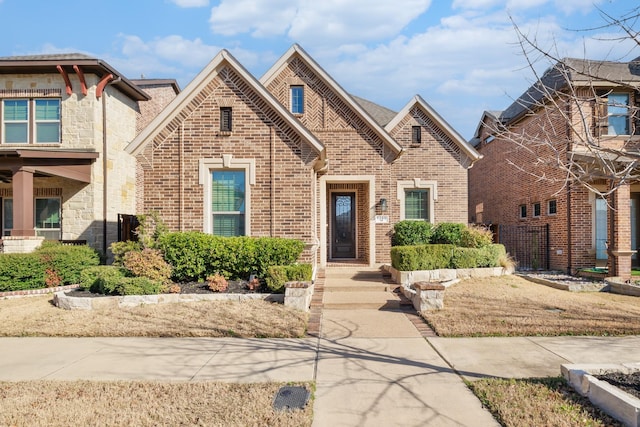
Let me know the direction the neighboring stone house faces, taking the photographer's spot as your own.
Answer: facing the viewer

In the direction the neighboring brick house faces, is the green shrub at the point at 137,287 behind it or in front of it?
in front

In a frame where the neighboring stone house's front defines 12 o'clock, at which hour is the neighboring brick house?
The neighboring brick house is roughly at 10 o'clock from the neighboring stone house.

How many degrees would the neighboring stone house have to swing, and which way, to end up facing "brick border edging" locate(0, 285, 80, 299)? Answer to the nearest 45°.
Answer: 0° — it already faces it

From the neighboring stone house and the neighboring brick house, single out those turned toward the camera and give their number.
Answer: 2

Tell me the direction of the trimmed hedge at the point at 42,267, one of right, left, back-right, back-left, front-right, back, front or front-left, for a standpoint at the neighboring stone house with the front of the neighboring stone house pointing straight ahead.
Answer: front

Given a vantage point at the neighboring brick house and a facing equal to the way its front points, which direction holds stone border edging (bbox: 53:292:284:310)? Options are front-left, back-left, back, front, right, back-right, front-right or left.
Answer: front-right

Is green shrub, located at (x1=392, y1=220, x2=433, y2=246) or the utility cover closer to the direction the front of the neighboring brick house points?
the utility cover

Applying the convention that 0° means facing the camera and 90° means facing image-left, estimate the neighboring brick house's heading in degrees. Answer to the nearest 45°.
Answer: approximately 0°

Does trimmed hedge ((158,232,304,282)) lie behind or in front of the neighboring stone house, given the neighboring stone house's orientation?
in front

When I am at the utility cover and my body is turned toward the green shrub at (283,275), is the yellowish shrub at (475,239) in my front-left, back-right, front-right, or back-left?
front-right

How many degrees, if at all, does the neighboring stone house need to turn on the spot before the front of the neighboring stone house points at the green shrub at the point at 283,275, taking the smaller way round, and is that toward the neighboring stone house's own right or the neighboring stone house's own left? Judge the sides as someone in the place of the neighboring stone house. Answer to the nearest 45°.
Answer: approximately 45° to the neighboring stone house's own left

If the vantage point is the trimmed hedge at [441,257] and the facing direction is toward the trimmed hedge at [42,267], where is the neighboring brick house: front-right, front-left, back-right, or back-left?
back-right

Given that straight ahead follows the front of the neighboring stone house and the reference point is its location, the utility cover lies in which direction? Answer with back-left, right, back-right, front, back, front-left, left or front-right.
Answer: front
